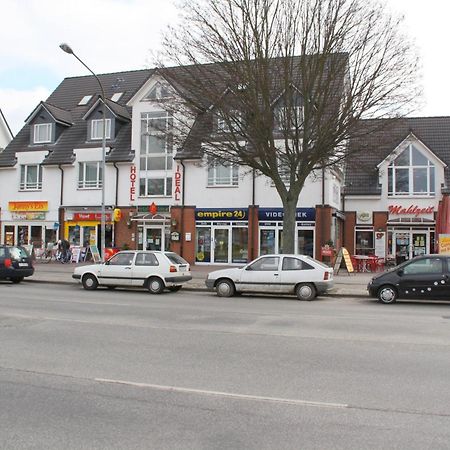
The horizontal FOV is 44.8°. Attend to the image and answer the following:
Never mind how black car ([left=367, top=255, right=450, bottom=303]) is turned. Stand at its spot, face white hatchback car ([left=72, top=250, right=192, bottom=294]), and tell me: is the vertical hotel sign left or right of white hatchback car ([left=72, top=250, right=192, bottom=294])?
right

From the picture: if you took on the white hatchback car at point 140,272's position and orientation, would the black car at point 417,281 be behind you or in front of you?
behind

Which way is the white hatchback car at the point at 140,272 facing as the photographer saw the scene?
facing away from the viewer and to the left of the viewer

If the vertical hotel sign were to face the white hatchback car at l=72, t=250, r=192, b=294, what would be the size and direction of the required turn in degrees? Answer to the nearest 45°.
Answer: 0° — it already faces it

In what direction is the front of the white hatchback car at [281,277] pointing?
to the viewer's left

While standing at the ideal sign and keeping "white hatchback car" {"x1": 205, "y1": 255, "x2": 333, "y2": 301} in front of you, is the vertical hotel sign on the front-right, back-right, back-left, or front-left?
back-right

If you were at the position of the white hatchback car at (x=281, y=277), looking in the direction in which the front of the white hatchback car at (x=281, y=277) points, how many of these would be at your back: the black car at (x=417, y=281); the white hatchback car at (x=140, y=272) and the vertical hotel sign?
1

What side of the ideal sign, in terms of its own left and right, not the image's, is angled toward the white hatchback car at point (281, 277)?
front

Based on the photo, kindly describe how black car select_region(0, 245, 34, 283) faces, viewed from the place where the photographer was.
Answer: facing away from the viewer and to the left of the viewer

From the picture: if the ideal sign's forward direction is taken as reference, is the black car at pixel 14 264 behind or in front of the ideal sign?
in front
